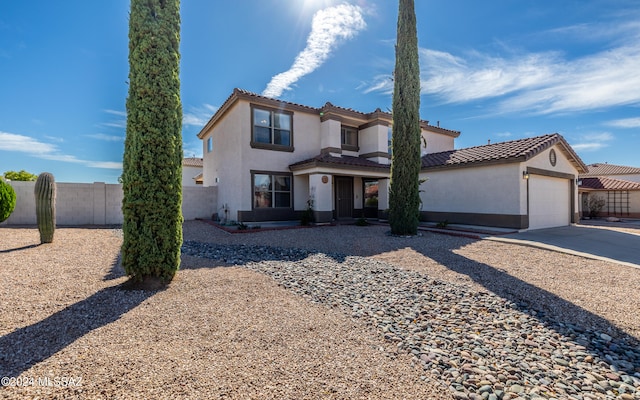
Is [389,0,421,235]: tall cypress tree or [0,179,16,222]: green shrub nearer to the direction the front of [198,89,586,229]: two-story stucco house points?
the tall cypress tree

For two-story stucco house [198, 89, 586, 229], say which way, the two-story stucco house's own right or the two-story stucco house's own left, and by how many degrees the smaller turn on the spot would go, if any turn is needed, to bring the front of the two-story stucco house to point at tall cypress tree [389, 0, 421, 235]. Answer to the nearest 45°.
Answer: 0° — it already faces it

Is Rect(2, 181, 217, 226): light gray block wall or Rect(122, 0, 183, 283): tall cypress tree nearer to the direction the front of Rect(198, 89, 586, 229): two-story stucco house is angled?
the tall cypress tree

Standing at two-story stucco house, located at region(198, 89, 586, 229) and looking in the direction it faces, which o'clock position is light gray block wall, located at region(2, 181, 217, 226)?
The light gray block wall is roughly at 4 o'clock from the two-story stucco house.

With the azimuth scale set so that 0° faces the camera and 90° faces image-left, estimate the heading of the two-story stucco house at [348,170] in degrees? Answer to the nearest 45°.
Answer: approximately 315°

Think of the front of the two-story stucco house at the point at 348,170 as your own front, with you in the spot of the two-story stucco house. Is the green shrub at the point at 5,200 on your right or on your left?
on your right

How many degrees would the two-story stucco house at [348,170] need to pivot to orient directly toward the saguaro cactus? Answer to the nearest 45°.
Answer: approximately 90° to its right

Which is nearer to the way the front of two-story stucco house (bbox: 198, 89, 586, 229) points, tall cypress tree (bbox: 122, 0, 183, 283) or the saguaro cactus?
the tall cypress tree

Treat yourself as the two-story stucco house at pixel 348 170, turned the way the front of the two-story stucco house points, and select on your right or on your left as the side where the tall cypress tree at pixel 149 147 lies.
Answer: on your right
